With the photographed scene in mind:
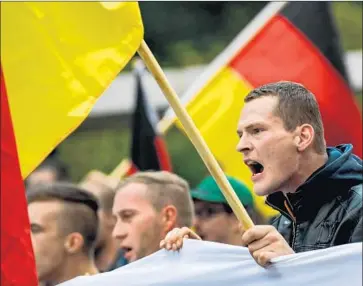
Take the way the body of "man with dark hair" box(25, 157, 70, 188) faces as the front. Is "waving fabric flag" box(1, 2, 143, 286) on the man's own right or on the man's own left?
on the man's own left

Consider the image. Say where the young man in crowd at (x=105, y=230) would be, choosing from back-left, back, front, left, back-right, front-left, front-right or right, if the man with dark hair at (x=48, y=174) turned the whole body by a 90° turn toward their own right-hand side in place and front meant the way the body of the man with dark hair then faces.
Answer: back

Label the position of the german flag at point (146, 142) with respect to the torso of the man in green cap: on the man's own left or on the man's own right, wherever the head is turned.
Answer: on the man's own right

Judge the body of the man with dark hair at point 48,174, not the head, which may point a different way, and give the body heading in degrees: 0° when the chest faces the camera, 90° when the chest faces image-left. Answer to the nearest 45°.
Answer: approximately 90°

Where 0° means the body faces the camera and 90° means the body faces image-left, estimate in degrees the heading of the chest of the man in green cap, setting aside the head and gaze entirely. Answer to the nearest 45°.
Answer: approximately 45°

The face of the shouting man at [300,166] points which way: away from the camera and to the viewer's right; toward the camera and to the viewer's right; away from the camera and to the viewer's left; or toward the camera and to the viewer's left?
toward the camera and to the viewer's left

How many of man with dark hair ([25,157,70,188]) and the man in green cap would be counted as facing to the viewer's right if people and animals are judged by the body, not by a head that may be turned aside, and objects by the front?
0

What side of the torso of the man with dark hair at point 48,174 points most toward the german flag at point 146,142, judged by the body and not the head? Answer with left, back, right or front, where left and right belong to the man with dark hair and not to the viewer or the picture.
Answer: back

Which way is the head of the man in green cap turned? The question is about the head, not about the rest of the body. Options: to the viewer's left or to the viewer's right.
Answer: to the viewer's left
